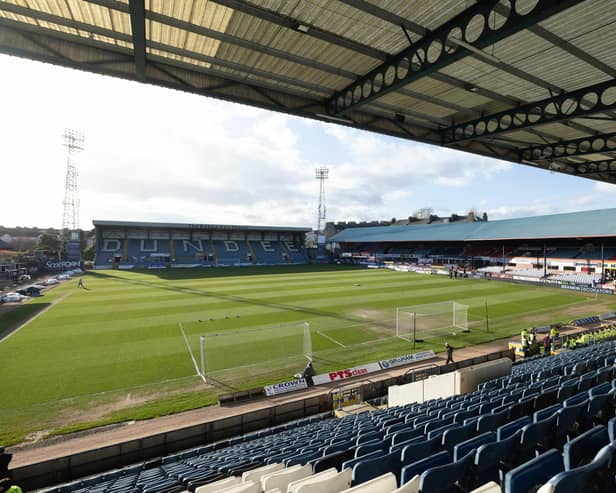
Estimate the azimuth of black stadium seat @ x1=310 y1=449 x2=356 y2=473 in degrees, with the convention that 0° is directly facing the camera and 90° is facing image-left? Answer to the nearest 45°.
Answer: approximately 135°

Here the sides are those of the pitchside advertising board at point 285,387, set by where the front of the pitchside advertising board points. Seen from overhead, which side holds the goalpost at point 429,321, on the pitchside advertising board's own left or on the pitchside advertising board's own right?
on the pitchside advertising board's own left

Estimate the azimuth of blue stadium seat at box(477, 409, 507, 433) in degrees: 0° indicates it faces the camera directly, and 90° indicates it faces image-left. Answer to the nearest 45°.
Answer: approximately 135°

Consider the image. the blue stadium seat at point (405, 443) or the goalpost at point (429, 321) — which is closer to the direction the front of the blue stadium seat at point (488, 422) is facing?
the goalpost

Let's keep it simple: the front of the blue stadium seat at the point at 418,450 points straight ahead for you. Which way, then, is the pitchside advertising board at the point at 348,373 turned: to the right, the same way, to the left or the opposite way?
the opposite way

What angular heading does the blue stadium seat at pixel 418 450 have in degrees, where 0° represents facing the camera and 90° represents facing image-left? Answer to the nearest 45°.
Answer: approximately 135°

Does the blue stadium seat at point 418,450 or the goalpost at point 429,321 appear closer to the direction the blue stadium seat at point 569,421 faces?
the goalpost

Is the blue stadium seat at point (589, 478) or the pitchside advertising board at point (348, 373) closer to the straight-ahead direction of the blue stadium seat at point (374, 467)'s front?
the pitchside advertising board

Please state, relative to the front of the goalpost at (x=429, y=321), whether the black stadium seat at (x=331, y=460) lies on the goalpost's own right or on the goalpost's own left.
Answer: on the goalpost's own left
